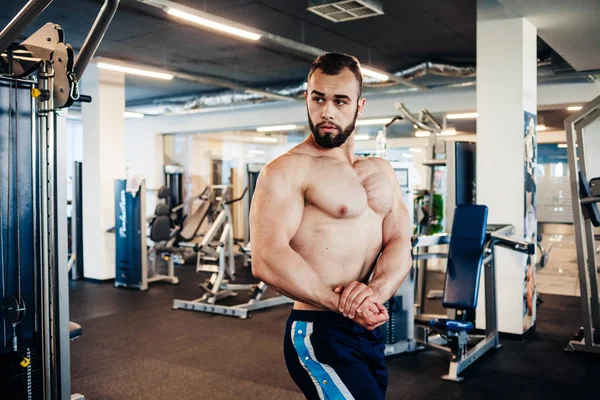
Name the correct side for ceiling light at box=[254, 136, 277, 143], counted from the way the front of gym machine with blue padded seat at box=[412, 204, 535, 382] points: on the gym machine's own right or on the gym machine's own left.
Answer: on the gym machine's own right

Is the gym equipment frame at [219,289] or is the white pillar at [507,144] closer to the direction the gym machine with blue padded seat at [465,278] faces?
the gym equipment frame

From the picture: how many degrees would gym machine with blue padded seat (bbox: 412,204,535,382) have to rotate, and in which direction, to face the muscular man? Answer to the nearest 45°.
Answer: approximately 45° to its left

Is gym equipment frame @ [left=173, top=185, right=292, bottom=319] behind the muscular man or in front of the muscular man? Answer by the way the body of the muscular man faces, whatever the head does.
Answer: behind

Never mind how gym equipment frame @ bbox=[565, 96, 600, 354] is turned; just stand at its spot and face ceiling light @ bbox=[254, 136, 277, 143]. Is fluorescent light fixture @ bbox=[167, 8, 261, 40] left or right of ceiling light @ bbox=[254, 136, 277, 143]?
left

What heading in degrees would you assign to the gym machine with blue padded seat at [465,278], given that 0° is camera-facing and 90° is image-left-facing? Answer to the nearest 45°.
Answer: approximately 45°

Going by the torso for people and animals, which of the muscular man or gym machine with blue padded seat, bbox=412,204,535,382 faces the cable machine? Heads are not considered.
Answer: the gym machine with blue padded seat

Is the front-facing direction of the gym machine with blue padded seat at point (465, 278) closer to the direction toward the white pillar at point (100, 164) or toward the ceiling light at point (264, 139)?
the white pillar

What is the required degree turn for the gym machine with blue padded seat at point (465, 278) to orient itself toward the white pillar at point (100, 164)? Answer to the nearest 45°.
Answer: approximately 90° to its right
